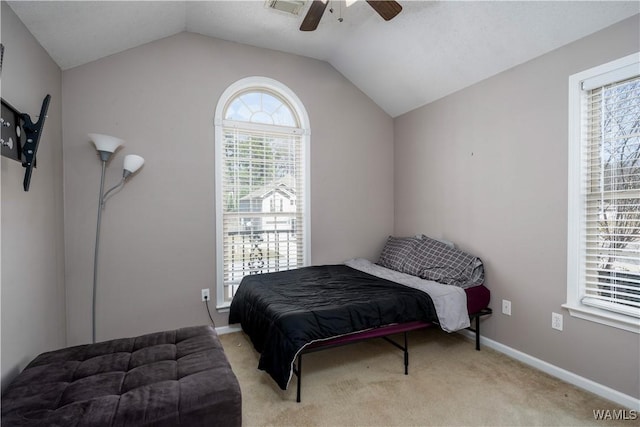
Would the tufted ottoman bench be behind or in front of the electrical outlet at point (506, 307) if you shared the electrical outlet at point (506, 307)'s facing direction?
in front

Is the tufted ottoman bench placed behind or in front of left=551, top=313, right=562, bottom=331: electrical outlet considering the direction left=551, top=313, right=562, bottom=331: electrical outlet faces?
in front

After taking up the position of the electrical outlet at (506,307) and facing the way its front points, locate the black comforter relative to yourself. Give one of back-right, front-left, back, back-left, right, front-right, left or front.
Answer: front

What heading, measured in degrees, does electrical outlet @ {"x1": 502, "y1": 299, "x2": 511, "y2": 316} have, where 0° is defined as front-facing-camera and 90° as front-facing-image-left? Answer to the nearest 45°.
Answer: approximately 45°

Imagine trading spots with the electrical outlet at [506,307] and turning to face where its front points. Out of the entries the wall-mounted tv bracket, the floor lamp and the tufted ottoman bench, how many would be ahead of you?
3

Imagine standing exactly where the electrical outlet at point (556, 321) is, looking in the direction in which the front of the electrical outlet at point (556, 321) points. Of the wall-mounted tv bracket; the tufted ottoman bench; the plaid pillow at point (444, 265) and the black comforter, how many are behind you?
0

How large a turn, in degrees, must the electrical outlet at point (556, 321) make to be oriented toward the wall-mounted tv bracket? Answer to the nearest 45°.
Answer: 0° — it already faces it

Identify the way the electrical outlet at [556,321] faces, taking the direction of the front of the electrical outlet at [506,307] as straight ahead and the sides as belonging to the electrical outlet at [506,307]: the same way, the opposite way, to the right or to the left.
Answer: the same way

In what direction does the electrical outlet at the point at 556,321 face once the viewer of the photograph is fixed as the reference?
facing the viewer and to the left of the viewer

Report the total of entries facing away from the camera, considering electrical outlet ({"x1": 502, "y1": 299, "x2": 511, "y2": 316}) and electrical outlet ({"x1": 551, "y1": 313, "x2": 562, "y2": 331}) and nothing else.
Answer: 0
